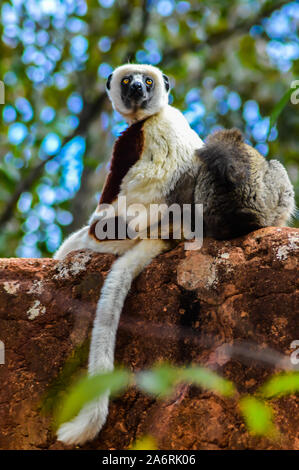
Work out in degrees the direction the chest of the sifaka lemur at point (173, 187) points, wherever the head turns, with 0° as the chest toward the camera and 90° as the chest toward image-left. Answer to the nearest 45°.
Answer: approximately 90°
